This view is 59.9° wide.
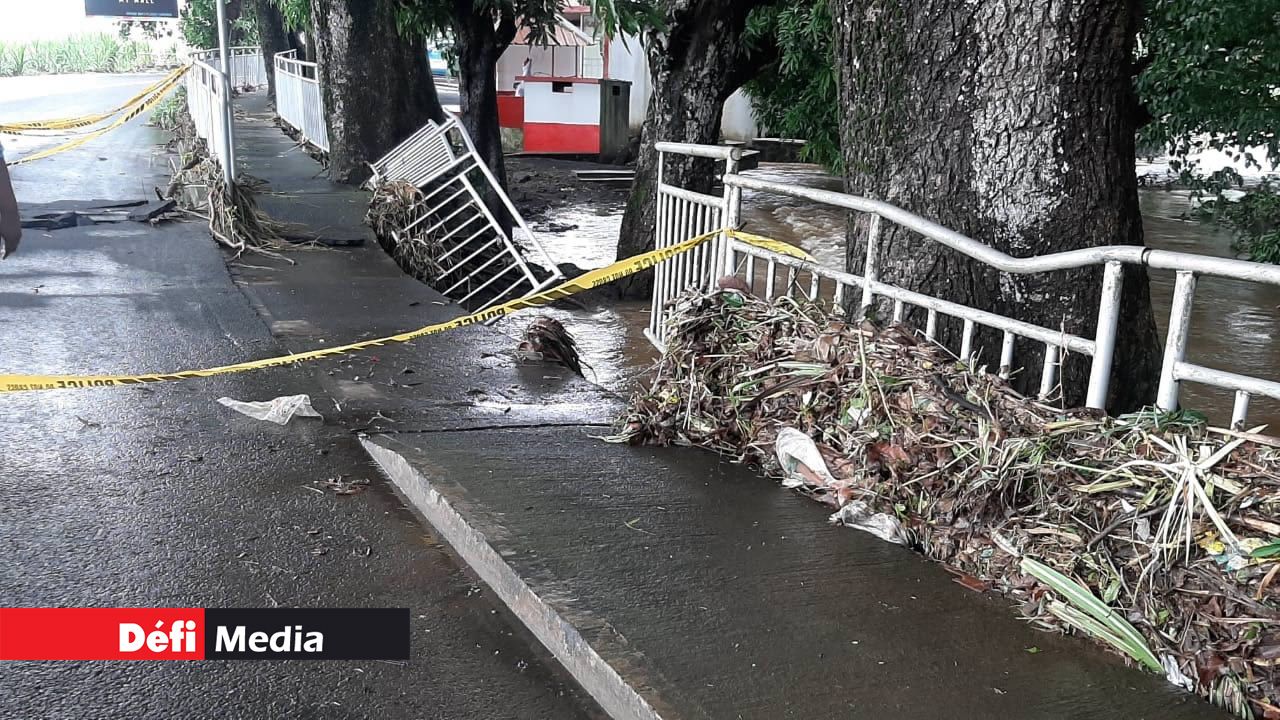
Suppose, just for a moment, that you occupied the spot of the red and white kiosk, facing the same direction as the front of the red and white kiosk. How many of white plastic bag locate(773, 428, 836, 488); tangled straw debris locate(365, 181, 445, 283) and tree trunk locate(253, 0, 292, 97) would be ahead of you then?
2

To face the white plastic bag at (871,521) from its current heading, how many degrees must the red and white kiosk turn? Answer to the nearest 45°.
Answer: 0° — it already faces it

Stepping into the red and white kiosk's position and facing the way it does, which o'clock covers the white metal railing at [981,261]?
The white metal railing is roughly at 12 o'clock from the red and white kiosk.

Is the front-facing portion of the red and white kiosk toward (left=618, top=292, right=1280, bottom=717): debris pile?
yes

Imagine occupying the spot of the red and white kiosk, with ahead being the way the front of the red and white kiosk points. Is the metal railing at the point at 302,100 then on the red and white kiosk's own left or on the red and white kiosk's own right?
on the red and white kiosk's own right

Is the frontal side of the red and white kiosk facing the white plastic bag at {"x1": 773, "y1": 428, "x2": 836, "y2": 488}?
yes

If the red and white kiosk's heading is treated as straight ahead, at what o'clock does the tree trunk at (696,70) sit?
The tree trunk is roughly at 12 o'clock from the red and white kiosk.

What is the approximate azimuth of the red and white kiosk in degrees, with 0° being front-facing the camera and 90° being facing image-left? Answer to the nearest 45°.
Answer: approximately 0°

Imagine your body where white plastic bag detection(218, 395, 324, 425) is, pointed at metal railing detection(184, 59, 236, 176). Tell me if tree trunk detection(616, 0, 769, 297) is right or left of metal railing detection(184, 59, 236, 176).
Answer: right

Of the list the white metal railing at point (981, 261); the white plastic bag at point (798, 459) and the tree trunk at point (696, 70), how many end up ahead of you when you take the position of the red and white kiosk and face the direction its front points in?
3

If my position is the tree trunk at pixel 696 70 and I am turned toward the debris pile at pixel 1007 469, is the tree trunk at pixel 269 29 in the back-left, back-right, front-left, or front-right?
back-right

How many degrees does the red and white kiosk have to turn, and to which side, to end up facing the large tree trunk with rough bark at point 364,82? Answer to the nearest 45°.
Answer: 0° — it already faces it
